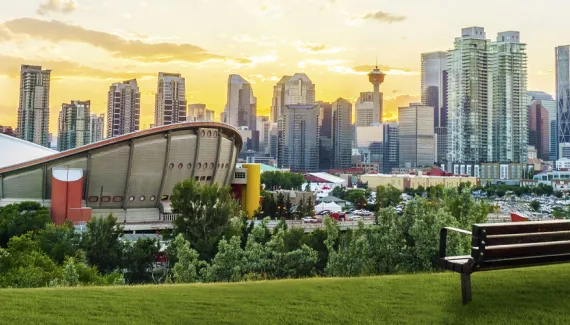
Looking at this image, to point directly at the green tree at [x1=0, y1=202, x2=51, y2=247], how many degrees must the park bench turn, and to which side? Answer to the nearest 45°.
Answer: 0° — it already faces it

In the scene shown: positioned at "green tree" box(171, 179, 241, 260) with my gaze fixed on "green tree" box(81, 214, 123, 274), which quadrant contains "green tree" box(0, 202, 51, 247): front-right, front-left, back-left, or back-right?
front-right

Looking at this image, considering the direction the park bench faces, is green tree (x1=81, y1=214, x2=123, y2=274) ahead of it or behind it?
ahead

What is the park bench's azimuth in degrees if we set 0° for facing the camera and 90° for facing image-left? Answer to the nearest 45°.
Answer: approximately 135°

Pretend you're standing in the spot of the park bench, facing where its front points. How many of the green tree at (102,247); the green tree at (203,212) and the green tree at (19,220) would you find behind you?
0

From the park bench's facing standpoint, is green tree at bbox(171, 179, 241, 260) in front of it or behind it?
in front
